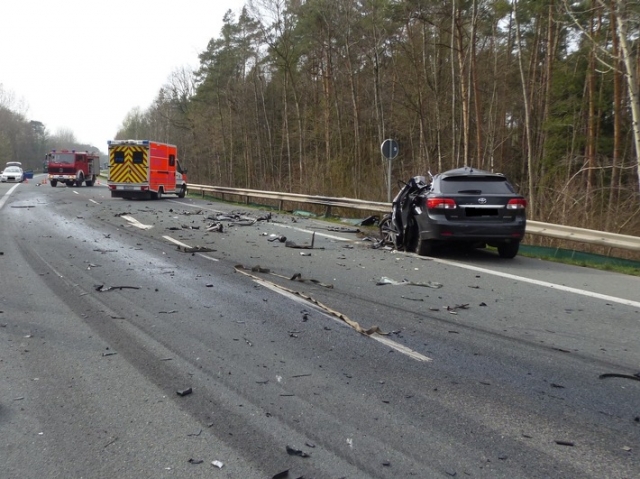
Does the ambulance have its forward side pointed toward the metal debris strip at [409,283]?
no

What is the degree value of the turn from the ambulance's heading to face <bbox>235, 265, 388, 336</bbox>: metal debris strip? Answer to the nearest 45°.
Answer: approximately 135° to its right

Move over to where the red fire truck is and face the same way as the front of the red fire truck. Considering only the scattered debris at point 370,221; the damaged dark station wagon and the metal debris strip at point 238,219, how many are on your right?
0

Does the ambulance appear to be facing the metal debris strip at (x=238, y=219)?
no

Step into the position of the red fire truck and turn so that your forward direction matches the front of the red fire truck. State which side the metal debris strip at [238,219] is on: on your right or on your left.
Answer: on your left

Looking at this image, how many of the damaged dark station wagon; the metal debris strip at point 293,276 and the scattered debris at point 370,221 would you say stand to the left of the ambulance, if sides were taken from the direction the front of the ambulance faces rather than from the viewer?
0

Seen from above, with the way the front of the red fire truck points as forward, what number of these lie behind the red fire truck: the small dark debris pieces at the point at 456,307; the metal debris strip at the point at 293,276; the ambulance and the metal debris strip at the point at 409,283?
0

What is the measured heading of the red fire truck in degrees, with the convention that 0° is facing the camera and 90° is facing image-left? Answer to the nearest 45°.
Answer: approximately 45°

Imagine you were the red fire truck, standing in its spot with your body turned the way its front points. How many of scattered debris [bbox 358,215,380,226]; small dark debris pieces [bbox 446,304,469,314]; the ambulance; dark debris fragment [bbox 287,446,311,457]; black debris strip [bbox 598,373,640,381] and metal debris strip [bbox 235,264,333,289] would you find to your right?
0

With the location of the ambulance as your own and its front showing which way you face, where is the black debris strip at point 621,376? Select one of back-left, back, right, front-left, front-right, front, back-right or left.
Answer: back-right

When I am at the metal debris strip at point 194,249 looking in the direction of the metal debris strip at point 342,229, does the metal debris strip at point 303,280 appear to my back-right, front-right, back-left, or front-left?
back-right

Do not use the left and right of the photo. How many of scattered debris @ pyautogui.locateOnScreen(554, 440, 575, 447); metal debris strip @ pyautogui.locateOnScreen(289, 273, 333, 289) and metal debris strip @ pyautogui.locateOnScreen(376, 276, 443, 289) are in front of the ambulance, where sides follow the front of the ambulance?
0

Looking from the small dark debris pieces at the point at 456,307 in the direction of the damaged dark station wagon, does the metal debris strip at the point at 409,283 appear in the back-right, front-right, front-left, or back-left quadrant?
front-left

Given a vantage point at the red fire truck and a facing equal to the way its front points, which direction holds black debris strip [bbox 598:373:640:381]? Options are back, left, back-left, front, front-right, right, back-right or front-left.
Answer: front-left

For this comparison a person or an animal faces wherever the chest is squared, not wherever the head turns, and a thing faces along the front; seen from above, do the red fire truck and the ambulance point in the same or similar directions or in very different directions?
very different directions

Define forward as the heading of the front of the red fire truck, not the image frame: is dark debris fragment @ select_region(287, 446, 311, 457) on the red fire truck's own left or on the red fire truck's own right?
on the red fire truck's own left

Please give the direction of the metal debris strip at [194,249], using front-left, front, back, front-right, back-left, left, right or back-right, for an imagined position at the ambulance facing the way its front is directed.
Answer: back-right

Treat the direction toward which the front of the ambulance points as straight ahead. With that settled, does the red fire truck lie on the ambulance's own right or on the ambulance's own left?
on the ambulance's own left

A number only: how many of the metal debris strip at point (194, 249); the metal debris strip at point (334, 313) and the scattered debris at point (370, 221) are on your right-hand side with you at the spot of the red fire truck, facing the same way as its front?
0

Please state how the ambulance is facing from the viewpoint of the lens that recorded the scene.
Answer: facing away from the viewer and to the right of the viewer

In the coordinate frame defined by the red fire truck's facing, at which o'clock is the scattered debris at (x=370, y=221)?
The scattered debris is roughly at 10 o'clock from the red fire truck.
